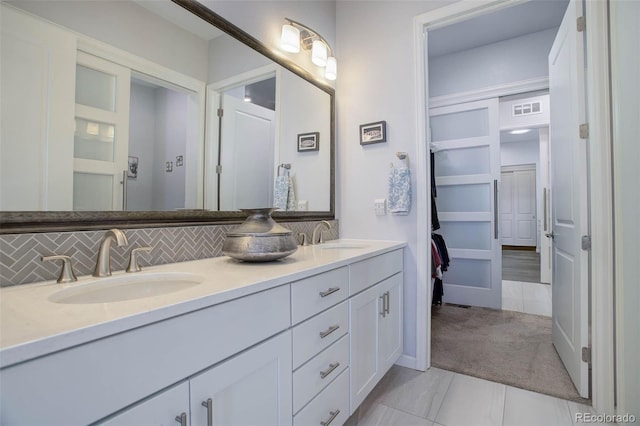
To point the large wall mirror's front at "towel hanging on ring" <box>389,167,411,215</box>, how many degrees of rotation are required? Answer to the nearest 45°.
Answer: approximately 45° to its left

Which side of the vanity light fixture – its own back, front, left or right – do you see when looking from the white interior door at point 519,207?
left

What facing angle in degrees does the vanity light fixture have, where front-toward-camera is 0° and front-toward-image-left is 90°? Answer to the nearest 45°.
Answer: approximately 315°

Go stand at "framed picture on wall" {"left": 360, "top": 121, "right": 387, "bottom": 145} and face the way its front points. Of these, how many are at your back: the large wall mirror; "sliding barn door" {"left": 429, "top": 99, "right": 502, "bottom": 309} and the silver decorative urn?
1

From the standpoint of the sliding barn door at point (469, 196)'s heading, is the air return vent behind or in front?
behind

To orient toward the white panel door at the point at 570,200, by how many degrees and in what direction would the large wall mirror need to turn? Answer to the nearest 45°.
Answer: approximately 45° to its left

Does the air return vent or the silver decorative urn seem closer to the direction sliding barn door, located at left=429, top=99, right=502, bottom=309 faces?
the silver decorative urn
